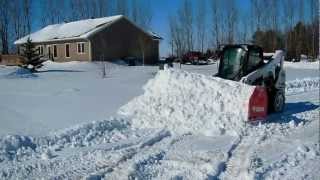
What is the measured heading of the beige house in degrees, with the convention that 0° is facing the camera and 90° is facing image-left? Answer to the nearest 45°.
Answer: approximately 45°

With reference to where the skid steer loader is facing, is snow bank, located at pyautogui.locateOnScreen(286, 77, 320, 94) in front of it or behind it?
behind

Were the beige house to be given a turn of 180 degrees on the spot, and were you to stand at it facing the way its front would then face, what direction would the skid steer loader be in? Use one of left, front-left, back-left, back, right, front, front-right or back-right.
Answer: back-right

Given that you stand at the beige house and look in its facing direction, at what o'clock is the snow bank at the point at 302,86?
The snow bank is roughly at 10 o'clock from the beige house.

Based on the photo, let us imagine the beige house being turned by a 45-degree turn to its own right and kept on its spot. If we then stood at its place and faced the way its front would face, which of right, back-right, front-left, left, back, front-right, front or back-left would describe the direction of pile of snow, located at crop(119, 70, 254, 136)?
left
